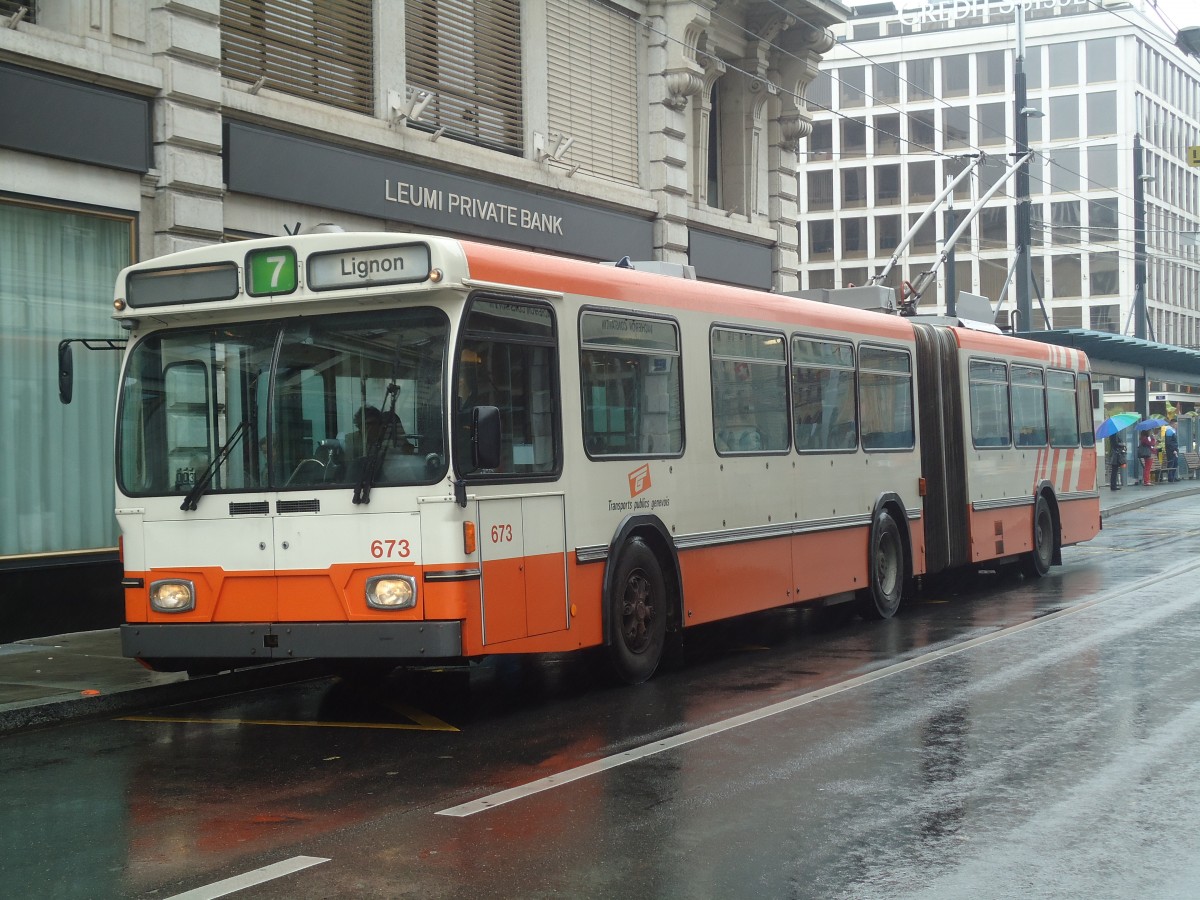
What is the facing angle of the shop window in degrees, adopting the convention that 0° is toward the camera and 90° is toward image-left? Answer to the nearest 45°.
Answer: approximately 315°

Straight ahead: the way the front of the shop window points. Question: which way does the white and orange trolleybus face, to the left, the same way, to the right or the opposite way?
to the right

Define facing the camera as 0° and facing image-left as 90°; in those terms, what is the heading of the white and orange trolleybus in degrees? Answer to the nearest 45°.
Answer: approximately 45°

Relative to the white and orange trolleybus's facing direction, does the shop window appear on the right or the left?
on its right

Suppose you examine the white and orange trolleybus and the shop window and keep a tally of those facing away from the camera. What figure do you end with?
0

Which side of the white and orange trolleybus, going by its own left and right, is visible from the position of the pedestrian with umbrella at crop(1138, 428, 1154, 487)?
back

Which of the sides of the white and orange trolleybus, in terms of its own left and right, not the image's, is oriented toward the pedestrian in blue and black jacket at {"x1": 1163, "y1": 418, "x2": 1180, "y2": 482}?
back

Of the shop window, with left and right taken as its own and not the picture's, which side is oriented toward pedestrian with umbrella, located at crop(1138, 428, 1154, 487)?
left

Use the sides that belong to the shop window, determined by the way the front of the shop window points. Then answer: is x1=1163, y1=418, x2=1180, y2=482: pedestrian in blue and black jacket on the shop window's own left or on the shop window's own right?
on the shop window's own left

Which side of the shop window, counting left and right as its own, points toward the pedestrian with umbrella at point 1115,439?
left

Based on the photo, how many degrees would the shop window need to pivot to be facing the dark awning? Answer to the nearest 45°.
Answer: approximately 90° to its left
